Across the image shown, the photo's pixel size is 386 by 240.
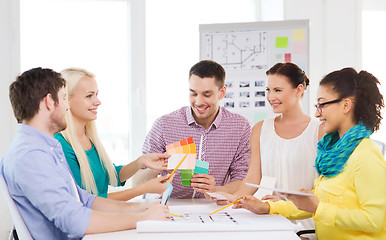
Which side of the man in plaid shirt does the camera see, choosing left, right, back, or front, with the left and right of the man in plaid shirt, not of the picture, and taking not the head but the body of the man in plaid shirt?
front

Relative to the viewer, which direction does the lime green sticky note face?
toward the camera

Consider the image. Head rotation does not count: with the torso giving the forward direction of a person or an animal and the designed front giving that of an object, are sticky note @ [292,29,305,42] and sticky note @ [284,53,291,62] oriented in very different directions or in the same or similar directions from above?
same or similar directions

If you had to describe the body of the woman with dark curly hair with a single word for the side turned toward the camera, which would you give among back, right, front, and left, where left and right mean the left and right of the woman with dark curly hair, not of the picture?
left

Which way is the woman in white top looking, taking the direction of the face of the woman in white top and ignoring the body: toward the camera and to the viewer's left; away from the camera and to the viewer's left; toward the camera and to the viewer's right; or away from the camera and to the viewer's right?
toward the camera and to the viewer's left

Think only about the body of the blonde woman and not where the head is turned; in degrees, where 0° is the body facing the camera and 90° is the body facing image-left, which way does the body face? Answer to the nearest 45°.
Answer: approximately 315°

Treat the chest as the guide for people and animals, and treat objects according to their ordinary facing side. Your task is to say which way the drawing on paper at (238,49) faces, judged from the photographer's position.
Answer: facing the viewer

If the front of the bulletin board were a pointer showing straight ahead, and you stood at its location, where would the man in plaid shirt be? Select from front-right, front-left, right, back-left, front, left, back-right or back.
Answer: front

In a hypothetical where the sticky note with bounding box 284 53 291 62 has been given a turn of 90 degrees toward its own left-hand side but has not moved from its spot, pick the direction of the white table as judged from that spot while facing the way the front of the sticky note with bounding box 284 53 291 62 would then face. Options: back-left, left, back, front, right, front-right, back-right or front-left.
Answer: right

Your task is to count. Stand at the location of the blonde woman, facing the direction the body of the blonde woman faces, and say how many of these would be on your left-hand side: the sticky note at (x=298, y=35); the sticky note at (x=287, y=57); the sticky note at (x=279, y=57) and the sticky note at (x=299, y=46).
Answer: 4

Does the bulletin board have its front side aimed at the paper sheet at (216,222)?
yes

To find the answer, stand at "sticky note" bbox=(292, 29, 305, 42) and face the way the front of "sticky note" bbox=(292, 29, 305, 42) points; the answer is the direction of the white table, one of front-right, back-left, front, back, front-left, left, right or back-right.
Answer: front

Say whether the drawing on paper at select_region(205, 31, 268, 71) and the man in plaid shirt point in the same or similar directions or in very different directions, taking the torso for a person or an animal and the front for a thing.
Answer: same or similar directions
